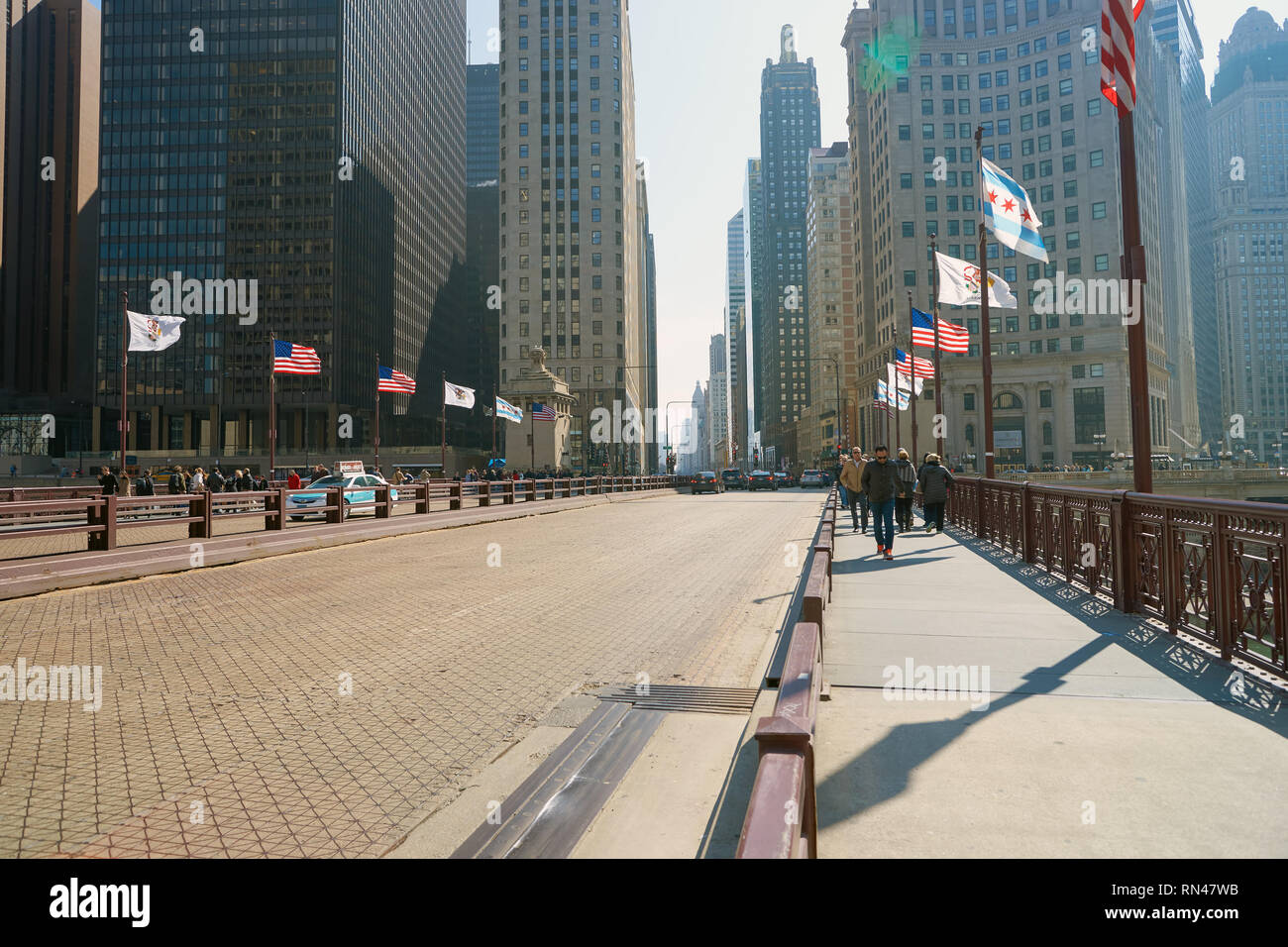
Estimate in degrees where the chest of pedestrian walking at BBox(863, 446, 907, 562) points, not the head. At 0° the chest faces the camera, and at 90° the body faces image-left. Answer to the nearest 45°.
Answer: approximately 0°

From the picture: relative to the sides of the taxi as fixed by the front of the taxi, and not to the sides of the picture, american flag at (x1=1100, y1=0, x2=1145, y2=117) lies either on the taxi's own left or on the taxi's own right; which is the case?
on the taxi's own left

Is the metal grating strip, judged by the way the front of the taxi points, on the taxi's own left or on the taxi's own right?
on the taxi's own left

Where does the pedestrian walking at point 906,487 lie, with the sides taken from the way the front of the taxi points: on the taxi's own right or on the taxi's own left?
on the taxi's own left

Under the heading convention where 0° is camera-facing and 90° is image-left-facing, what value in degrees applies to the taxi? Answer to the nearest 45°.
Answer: approximately 45°

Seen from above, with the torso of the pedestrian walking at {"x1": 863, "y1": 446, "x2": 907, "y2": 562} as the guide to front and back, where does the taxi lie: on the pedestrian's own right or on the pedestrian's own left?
on the pedestrian's own right
